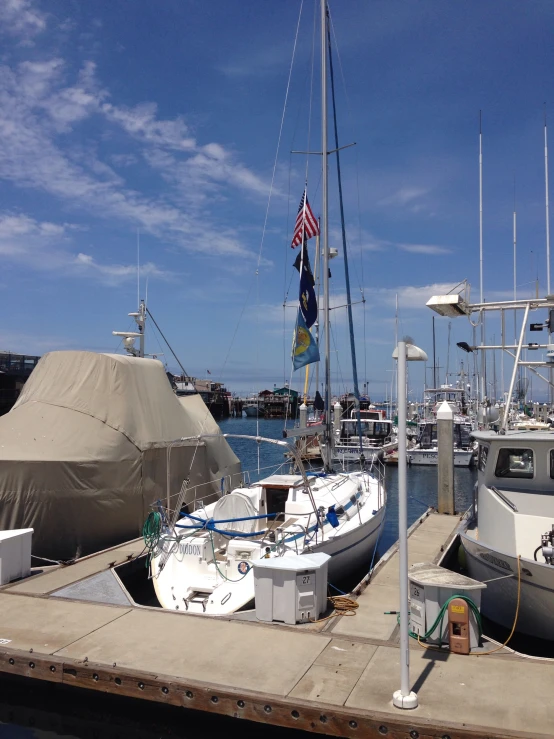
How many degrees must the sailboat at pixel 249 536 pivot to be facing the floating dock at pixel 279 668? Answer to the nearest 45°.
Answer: approximately 135° to its right

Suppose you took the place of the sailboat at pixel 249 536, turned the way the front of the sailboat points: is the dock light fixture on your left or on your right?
on your right

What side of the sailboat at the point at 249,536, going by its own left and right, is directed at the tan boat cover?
left

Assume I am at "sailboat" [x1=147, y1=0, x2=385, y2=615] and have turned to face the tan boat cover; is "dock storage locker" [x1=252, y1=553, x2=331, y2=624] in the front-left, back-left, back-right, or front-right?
back-left

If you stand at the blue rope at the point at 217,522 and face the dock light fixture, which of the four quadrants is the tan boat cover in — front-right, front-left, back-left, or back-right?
back-right

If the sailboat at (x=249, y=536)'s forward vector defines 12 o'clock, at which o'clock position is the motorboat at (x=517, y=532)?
The motorboat is roughly at 2 o'clock from the sailboat.

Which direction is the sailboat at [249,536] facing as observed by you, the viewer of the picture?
facing away from the viewer and to the right of the viewer
